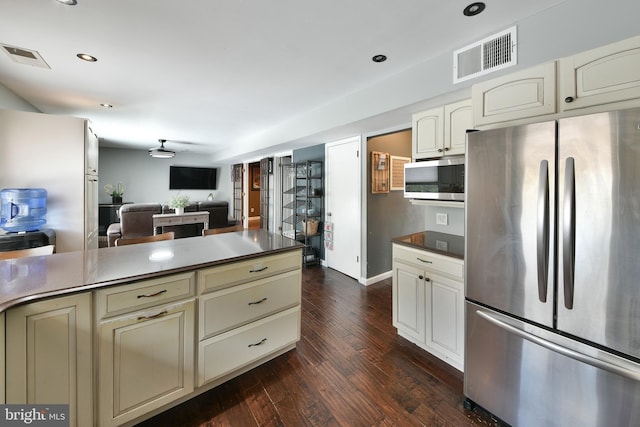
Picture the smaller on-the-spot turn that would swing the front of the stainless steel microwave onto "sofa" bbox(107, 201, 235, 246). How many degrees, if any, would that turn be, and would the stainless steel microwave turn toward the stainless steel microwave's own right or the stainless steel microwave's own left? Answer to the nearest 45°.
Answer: approximately 45° to the stainless steel microwave's own right

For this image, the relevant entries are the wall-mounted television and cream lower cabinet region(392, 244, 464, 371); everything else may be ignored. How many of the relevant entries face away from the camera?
0

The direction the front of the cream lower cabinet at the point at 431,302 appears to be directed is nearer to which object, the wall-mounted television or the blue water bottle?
the blue water bottle

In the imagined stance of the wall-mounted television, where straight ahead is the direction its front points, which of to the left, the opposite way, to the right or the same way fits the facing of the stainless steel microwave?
to the right

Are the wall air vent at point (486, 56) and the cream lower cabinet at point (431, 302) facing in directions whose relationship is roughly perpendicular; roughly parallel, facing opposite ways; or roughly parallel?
roughly parallel

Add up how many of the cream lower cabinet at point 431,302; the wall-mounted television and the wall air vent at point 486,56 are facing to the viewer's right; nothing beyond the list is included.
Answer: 0

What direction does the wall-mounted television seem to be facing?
toward the camera

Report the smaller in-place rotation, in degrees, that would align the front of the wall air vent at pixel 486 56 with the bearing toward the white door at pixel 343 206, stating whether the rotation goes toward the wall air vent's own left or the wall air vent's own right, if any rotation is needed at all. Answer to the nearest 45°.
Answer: approximately 90° to the wall air vent's own right

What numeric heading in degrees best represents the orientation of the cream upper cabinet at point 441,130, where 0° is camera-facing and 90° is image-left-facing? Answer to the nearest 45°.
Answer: approximately 45°

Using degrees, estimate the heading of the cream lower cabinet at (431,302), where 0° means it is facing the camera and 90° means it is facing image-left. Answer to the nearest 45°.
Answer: approximately 45°

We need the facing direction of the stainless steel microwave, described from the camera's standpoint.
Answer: facing the viewer and to the left of the viewer

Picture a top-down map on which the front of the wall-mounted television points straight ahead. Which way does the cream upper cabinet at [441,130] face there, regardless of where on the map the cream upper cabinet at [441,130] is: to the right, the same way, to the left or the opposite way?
to the right

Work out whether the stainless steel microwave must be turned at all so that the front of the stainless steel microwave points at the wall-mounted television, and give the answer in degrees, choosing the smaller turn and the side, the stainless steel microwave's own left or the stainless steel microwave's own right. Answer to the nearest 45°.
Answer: approximately 90° to the stainless steel microwave's own right

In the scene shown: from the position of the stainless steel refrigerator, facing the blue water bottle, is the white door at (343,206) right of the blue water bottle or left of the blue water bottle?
right
